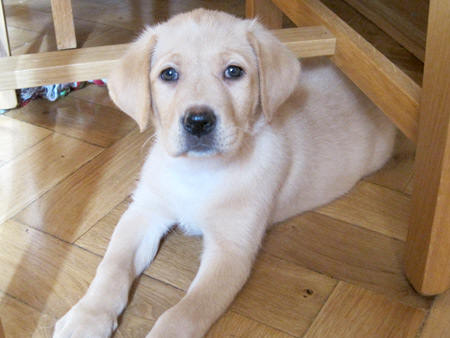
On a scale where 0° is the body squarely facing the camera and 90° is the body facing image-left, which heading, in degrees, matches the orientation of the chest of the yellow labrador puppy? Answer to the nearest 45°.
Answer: approximately 45°
